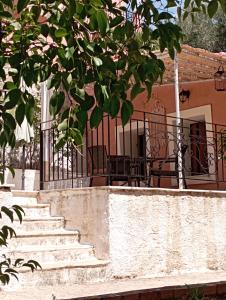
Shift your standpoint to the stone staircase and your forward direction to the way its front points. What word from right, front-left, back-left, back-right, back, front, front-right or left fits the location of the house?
left

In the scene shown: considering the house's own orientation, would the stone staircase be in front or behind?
in front

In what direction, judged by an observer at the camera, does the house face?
facing the viewer and to the left of the viewer

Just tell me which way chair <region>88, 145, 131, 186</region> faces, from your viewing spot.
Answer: facing away from the viewer and to the right of the viewer

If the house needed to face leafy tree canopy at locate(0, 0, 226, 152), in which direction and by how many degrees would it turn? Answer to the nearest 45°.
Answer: approximately 45° to its left

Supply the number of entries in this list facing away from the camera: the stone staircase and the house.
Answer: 0

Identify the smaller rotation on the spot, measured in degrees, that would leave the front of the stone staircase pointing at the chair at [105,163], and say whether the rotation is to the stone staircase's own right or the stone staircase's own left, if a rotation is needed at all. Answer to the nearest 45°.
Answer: approximately 90° to the stone staircase's own left

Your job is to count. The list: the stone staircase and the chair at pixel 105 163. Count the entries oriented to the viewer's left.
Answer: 0
